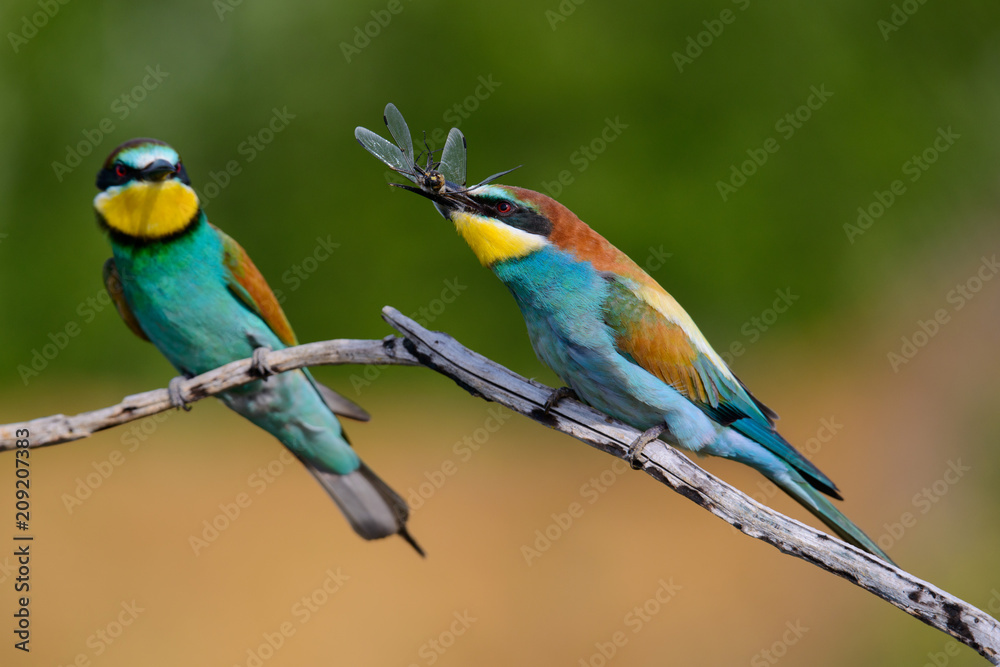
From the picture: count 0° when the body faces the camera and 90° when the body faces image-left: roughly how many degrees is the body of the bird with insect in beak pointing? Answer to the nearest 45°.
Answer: approximately 90°

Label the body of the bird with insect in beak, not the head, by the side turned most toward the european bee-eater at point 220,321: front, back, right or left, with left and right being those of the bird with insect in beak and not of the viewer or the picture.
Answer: front
